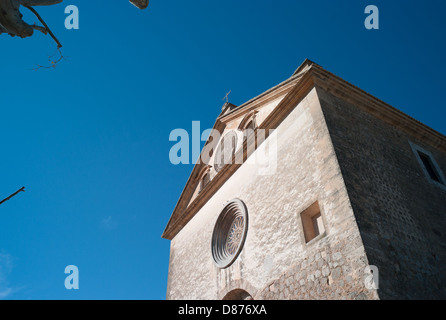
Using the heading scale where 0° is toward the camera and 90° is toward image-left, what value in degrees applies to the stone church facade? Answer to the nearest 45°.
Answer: approximately 45°
